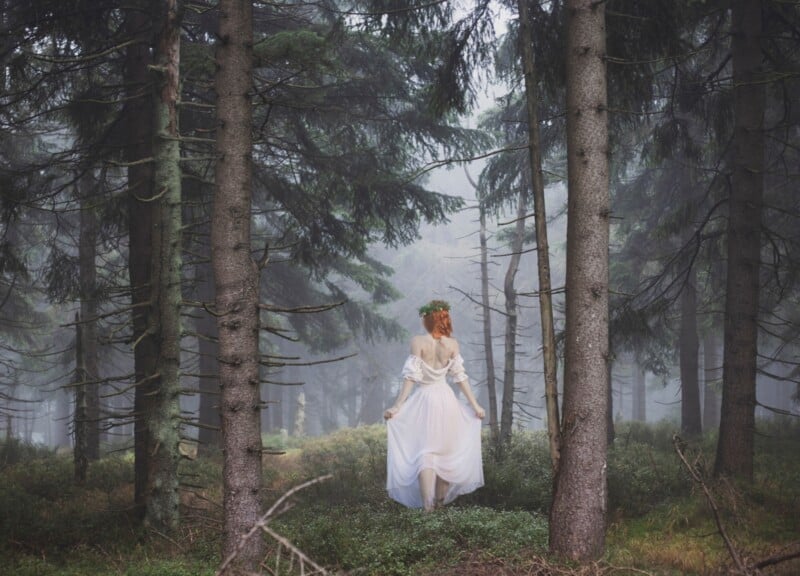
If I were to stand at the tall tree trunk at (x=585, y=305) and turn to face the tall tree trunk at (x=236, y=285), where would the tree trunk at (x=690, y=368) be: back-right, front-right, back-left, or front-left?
back-right

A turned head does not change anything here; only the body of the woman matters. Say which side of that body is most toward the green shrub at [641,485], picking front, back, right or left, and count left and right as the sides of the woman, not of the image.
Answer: right

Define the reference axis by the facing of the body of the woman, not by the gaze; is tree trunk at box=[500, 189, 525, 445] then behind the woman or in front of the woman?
in front

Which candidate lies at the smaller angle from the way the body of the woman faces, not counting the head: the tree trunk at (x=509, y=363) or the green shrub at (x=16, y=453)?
the tree trunk

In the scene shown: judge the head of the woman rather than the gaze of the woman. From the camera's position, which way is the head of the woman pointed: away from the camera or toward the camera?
away from the camera

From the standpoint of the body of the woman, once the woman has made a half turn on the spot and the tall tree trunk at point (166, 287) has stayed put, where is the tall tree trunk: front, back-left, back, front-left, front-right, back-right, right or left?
front-right

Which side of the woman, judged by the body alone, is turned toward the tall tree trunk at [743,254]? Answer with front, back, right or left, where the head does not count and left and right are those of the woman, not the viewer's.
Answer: right

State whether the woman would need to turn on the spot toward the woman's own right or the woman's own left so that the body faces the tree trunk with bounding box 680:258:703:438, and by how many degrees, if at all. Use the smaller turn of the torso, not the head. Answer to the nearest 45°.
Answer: approximately 45° to the woman's own right

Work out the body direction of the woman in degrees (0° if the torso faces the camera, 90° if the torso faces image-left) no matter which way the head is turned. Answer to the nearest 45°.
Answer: approximately 180°

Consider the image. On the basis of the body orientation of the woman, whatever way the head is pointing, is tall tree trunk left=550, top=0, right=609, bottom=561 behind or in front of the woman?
behind

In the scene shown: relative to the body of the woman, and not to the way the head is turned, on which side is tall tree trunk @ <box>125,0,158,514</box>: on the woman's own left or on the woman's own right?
on the woman's own left

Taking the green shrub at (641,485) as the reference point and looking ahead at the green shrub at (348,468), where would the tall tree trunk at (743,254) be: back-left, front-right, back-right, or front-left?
back-right
